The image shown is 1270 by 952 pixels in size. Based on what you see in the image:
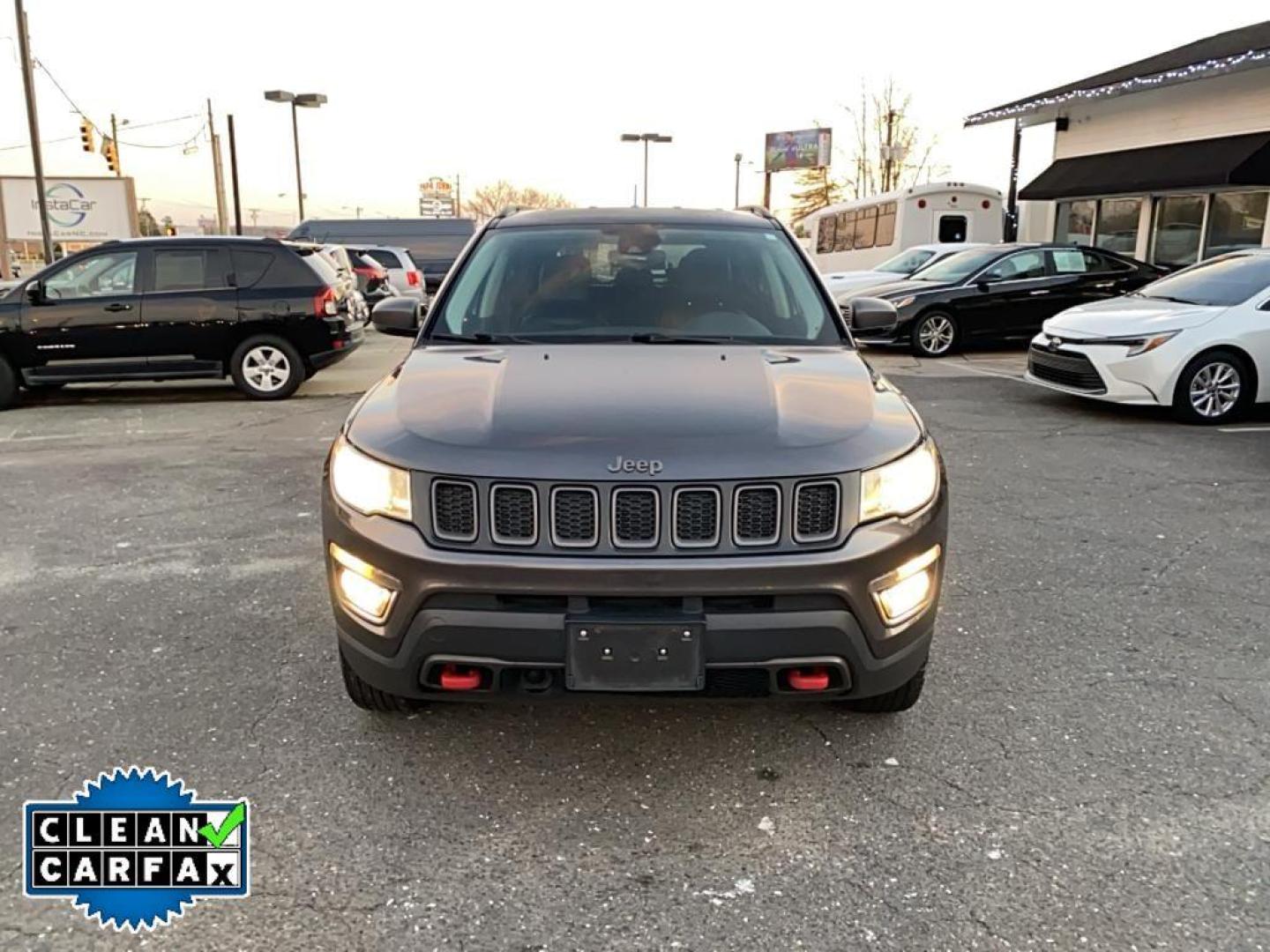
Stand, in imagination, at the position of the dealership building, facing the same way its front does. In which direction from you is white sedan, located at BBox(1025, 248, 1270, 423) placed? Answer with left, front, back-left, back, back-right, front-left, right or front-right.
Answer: front-left

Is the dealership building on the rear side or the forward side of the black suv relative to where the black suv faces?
on the rear side

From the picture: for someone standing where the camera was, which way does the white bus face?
facing away from the viewer and to the left of the viewer

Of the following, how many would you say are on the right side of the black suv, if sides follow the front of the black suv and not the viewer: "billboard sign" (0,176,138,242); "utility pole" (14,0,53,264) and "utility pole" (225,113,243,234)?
3

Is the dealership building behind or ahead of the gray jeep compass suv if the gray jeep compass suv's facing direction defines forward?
behind

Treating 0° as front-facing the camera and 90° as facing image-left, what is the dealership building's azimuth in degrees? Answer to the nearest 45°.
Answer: approximately 45°

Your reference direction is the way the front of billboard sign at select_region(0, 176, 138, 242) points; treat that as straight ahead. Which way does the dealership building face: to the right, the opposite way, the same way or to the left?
to the right

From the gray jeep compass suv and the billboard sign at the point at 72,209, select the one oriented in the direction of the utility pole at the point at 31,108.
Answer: the billboard sign

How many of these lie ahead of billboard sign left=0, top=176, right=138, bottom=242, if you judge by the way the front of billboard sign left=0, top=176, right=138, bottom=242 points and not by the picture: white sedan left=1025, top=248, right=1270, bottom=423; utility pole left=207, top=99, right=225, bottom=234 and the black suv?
2

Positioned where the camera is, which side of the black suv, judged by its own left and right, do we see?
left

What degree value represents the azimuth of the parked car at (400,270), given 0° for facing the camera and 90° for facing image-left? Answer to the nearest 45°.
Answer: approximately 135°

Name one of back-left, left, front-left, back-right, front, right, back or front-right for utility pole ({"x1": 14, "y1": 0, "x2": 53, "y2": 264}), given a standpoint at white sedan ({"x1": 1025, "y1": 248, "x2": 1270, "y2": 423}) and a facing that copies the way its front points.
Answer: front-right

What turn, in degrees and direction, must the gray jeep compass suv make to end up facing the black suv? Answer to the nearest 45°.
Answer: approximately 135° to its right
